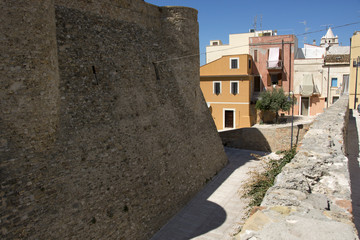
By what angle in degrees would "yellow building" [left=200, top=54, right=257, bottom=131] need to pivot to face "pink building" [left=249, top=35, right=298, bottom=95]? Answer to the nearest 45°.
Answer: approximately 135° to its left

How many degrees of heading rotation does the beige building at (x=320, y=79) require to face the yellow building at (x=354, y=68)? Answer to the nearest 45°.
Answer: approximately 90° to its left

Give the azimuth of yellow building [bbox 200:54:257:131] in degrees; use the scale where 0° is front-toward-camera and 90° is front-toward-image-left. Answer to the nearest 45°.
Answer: approximately 0°

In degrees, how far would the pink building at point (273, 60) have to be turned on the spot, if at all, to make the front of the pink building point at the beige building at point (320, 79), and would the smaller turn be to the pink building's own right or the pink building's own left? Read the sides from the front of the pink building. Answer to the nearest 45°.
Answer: approximately 90° to the pink building's own left

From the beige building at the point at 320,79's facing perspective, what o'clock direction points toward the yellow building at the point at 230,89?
The yellow building is roughly at 2 o'clock from the beige building.

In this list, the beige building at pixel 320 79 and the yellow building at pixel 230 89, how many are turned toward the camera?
2

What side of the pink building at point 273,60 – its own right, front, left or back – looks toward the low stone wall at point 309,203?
front

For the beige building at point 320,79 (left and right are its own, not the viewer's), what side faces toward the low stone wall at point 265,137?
front

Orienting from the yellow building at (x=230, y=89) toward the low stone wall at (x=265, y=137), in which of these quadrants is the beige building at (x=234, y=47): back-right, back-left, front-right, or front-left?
back-left

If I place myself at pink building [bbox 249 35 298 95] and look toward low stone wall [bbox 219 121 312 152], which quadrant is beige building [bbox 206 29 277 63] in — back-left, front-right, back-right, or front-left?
back-right
